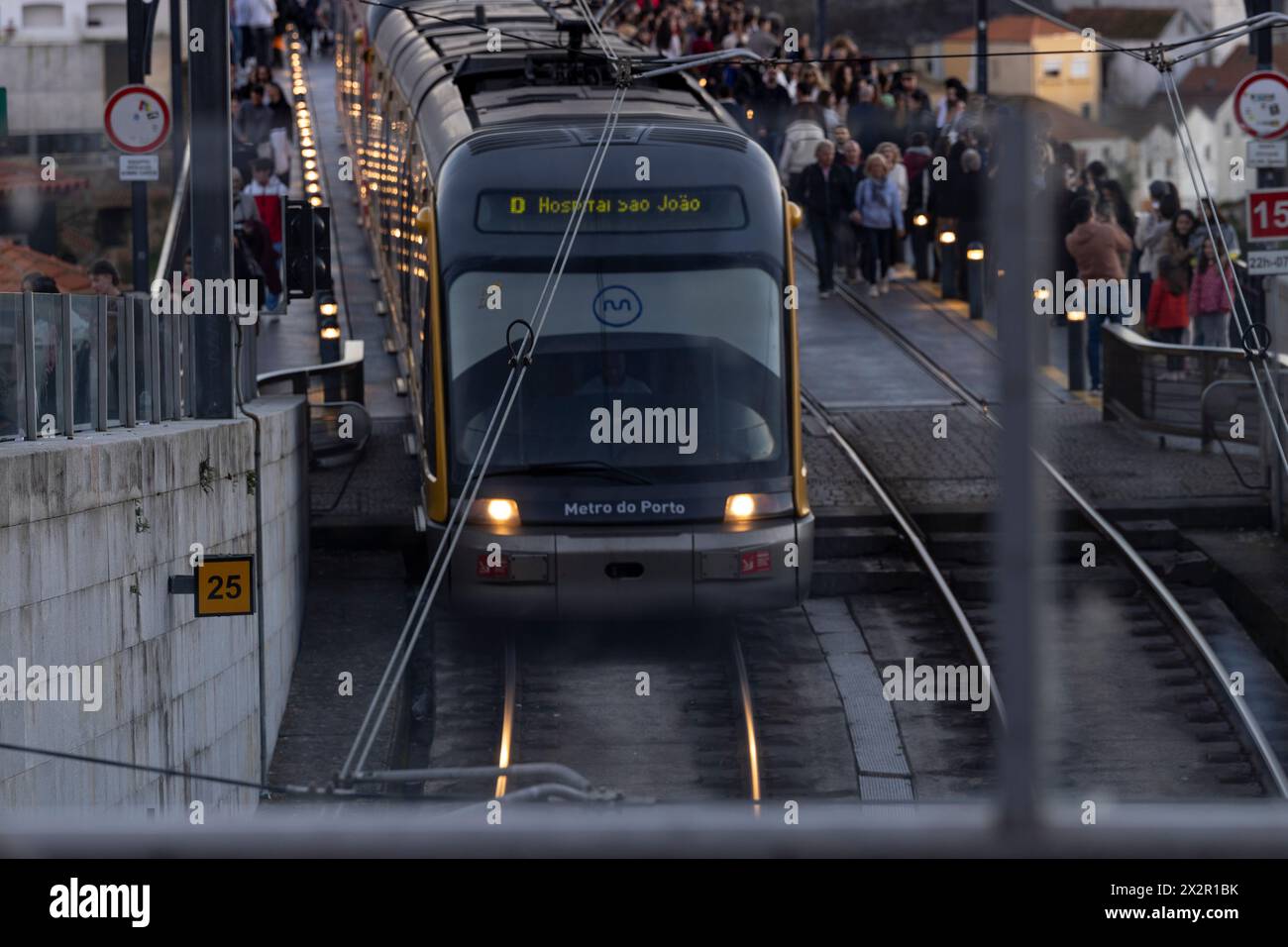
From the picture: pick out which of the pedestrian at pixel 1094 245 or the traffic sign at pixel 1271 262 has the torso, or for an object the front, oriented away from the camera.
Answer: the pedestrian

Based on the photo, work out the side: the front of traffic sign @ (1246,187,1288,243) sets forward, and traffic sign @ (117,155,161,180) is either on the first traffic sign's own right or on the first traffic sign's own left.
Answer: on the first traffic sign's own right

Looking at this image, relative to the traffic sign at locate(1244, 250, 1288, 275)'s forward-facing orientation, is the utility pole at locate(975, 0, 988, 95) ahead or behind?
behind

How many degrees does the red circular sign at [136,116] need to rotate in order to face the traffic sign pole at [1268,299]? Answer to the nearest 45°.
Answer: approximately 90° to its left

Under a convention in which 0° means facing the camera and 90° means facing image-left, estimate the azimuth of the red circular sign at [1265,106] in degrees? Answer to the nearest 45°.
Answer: approximately 0°

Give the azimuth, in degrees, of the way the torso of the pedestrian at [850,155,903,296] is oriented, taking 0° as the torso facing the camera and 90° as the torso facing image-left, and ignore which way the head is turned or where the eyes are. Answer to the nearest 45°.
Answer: approximately 0°

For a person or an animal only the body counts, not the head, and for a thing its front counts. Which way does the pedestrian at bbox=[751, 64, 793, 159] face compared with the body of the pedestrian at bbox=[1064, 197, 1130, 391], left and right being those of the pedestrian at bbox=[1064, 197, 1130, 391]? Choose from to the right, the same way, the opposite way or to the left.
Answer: the opposite way
